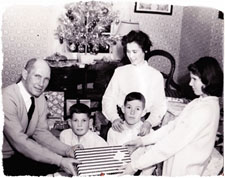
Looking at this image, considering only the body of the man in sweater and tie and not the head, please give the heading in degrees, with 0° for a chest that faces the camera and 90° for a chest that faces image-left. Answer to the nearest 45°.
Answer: approximately 315°

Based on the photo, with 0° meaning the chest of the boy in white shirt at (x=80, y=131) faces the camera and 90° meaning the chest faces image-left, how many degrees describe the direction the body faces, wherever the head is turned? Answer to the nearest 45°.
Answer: approximately 0°

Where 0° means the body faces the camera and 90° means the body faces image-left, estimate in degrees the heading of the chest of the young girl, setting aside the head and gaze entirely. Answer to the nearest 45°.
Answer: approximately 90°

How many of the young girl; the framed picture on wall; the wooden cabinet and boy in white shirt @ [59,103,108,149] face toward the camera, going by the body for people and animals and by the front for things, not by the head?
3

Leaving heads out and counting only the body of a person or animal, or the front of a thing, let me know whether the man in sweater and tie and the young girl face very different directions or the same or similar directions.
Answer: very different directions

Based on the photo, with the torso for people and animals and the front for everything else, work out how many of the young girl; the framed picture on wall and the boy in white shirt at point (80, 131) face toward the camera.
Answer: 2

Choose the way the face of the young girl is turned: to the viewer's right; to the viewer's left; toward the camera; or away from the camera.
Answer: to the viewer's left
